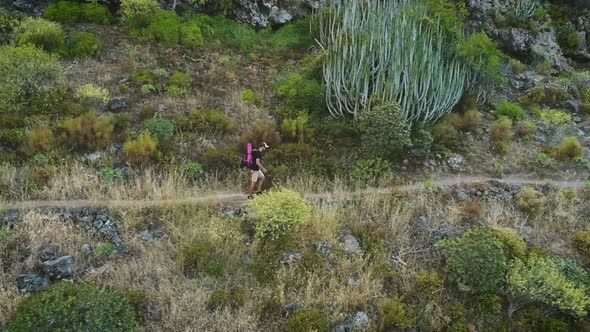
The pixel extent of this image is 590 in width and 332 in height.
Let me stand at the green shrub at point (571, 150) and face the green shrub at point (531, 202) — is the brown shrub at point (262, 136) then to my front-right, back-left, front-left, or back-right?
front-right

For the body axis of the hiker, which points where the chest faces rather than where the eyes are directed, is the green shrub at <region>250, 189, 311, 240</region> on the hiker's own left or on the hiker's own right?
on the hiker's own right

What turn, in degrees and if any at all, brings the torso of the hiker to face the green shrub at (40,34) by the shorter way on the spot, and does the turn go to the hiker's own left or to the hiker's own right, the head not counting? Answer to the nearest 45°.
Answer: approximately 135° to the hiker's own left

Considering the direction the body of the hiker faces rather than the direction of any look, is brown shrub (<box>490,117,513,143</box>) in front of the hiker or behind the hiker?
in front

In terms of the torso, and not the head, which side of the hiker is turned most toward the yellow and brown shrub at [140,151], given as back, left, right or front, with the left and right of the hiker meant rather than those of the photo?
back

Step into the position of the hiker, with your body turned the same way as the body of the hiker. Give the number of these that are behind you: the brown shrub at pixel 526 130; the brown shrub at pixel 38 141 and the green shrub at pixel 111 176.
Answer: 2

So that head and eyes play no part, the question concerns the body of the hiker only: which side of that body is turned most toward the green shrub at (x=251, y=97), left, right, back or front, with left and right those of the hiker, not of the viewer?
left

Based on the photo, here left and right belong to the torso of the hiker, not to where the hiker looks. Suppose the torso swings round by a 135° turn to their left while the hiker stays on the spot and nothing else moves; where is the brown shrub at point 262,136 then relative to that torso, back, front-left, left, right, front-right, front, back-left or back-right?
front-right

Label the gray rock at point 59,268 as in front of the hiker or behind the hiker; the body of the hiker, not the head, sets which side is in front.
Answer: behind

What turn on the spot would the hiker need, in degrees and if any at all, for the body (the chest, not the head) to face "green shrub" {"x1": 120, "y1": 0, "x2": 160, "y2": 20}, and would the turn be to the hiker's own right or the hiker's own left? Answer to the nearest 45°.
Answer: approximately 135° to the hiker's own left

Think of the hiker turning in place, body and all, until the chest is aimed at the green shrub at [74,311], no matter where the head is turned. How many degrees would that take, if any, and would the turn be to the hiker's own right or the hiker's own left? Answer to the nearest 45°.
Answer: approximately 135° to the hiker's own right

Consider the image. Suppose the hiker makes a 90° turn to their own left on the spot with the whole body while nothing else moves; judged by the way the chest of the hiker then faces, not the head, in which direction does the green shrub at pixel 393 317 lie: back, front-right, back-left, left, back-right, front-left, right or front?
back-right

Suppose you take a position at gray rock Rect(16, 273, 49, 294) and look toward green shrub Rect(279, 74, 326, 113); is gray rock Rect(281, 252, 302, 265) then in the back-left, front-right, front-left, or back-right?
front-right

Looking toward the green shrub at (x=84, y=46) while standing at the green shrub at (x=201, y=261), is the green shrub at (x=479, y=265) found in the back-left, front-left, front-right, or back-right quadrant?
back-right

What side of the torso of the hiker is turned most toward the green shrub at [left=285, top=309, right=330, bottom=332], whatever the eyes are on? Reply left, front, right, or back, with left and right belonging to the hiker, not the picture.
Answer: right

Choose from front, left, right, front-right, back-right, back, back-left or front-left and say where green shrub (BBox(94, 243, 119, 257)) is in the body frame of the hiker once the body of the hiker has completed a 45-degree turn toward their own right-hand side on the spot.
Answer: right

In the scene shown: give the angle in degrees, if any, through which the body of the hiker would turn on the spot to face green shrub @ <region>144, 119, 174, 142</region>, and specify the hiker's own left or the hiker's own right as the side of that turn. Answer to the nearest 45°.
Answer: approximately 135° to the hiker's own left

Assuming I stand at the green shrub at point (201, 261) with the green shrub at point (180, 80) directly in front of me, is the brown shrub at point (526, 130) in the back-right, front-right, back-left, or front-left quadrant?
front-right

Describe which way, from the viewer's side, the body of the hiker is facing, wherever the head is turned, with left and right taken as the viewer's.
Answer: facing to the right of the viewer

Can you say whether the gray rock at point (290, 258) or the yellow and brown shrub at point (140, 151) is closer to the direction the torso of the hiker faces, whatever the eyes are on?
the gray rock
